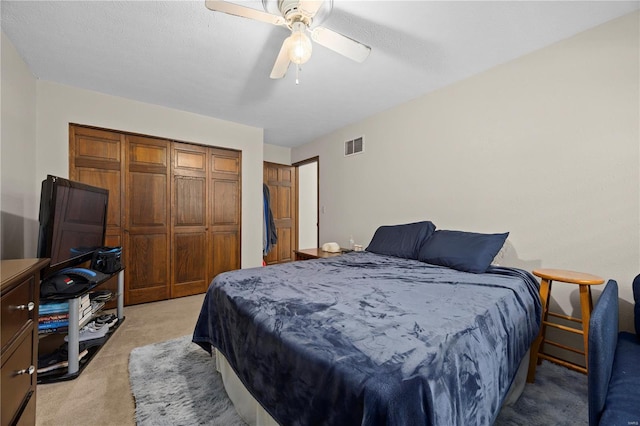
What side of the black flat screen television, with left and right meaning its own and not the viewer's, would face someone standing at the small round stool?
front

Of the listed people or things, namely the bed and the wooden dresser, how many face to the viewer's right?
1

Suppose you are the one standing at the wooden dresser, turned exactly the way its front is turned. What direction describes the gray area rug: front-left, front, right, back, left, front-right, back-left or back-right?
front

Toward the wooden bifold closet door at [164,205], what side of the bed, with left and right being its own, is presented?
right

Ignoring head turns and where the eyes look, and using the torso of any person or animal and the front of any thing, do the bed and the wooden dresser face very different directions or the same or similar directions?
very different directions

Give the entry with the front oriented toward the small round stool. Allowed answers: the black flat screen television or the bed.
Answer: the black flat screen television

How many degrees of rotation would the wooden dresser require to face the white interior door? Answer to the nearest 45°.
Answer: approximately 45° to its left

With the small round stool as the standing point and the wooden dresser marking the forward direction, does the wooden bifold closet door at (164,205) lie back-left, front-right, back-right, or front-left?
front-right

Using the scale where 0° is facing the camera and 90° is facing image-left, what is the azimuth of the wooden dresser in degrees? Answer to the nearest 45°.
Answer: approximately 270°

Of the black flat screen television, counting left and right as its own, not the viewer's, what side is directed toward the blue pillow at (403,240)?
front

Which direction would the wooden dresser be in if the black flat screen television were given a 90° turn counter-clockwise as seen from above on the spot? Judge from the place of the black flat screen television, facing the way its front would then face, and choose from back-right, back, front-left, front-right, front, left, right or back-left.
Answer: back-right

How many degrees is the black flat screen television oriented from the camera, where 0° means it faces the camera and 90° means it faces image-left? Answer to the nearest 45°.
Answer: approximately 315°

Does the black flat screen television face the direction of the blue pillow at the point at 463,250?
yes

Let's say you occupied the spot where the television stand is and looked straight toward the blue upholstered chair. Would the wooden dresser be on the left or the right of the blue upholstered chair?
right

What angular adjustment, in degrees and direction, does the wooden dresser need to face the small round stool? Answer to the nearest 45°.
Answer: approximately 45° to its right
